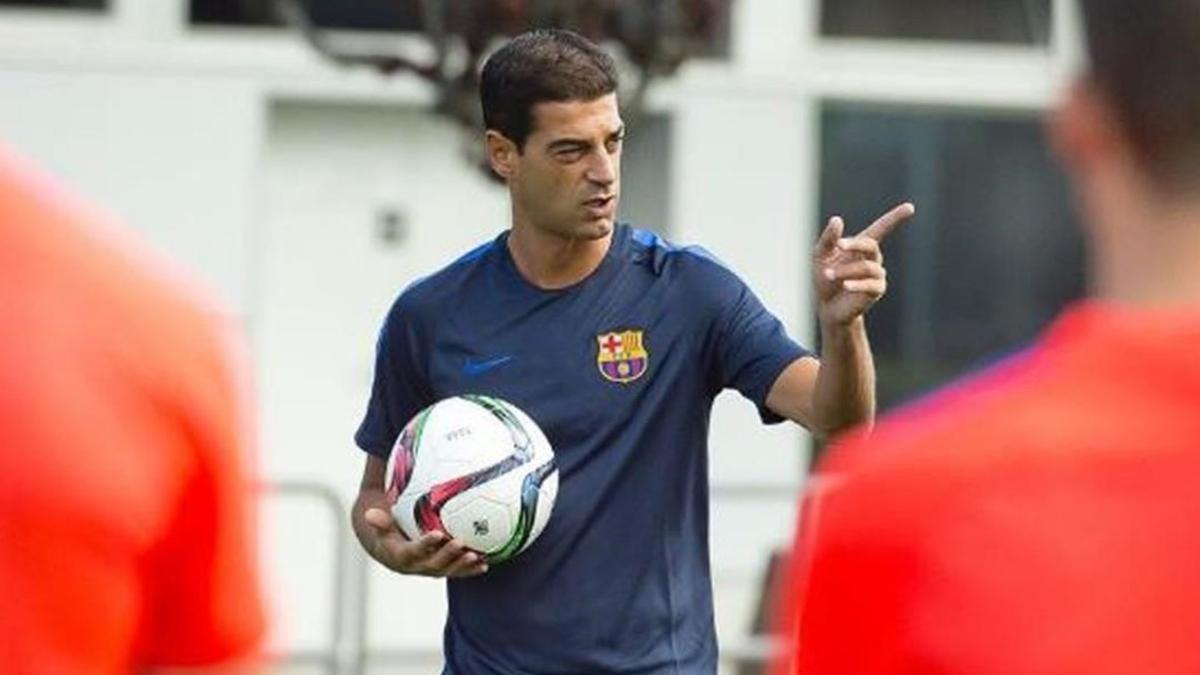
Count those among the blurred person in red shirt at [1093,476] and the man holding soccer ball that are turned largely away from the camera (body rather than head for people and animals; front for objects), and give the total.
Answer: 1

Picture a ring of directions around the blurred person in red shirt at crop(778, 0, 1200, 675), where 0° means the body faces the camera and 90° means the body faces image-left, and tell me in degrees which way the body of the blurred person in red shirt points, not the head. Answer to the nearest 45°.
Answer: approximately 180°

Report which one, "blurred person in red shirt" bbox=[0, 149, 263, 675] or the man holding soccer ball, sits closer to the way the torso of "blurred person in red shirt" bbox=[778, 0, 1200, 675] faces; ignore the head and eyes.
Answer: the man holding soccer ball

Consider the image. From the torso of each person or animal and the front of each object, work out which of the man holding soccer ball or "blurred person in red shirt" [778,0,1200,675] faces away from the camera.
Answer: the blurred person in red shirt

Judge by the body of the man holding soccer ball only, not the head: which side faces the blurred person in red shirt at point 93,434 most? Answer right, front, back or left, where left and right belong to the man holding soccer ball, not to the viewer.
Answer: front

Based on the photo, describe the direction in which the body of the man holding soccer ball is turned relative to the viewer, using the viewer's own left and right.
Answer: facing the viewer

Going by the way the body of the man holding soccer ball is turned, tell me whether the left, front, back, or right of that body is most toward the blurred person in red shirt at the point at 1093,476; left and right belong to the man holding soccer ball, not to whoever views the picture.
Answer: front

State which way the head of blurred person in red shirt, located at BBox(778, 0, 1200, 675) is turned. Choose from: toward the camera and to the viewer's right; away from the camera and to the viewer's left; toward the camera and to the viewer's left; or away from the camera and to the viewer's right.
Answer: away from the camera and to the viewer's left

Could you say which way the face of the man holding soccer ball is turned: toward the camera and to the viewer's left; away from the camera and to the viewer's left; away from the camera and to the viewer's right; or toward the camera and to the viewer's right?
toward the camera and to the viewer's right

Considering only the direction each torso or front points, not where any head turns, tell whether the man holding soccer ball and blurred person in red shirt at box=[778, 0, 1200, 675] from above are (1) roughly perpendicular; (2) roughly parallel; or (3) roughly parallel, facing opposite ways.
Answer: roughly parallel, facing opposite ways
